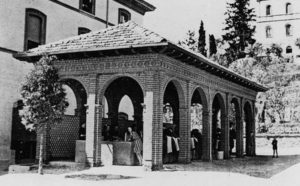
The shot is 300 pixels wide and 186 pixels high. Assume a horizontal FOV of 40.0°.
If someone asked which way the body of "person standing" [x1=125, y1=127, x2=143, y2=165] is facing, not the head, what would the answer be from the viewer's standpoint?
to the viewer's left

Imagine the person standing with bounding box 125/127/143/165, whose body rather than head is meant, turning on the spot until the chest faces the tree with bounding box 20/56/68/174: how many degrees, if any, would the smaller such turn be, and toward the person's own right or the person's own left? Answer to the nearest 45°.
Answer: approximately 45° to the person's own left
